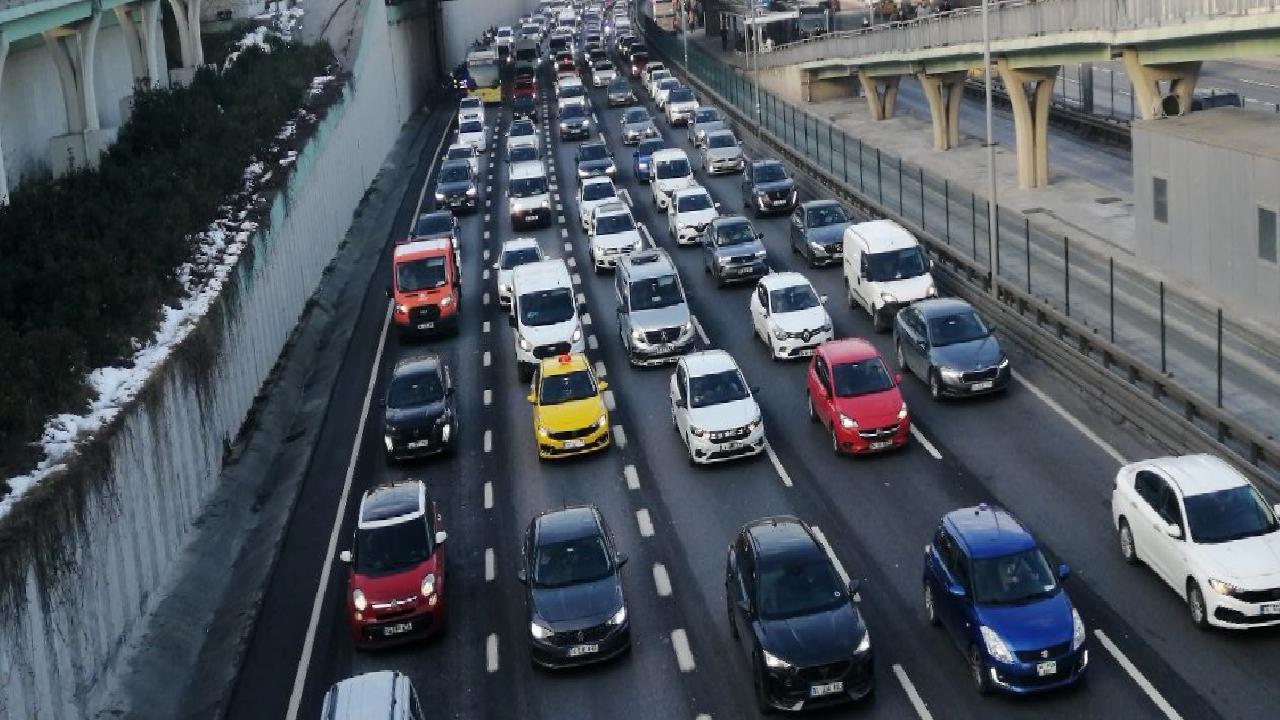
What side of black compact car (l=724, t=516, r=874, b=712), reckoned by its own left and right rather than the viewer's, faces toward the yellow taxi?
back

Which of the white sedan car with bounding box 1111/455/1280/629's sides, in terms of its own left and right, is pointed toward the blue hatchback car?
right

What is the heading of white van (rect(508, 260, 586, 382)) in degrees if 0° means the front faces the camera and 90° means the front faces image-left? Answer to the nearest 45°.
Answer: approximately 0°

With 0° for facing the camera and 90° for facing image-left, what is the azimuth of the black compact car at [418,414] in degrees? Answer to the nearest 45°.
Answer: approximately 0°

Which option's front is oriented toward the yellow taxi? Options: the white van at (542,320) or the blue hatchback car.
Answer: the white van

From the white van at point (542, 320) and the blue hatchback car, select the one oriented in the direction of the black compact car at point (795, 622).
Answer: the white van

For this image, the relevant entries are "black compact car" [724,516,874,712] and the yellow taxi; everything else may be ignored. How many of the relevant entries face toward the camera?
2
